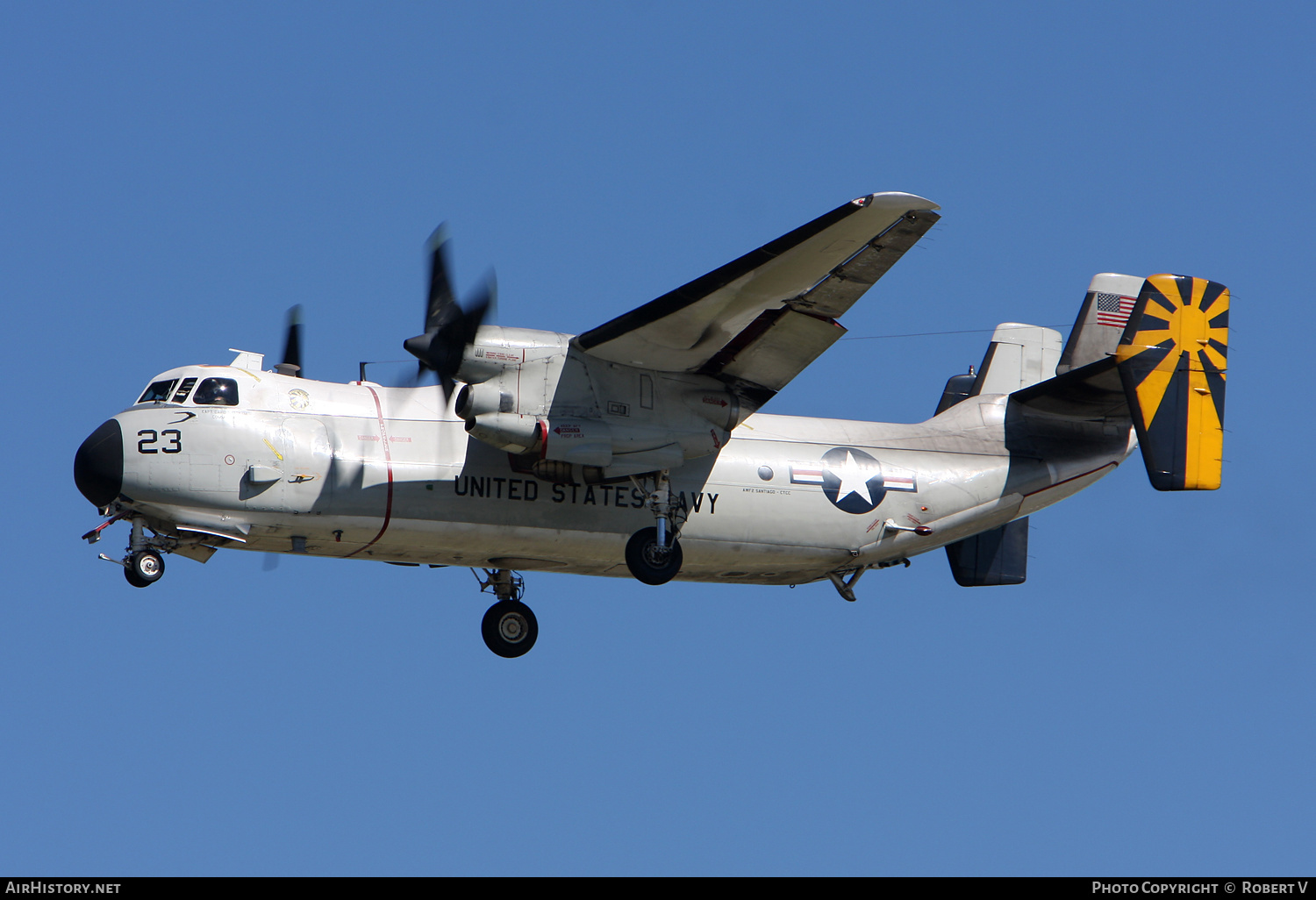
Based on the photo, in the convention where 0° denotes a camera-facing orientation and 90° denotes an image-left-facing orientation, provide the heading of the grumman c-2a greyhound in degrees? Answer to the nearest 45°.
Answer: approximately 90°
